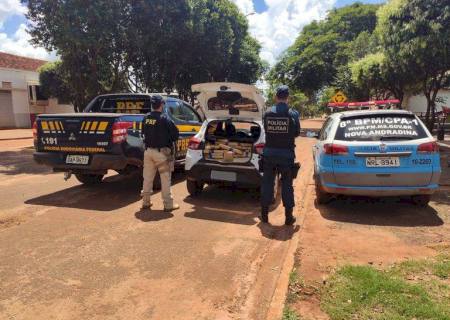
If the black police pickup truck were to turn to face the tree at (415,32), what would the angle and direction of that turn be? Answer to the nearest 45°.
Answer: approximately 45° to its right

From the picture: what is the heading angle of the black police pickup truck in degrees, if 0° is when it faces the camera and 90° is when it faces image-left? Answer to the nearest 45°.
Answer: approximately 225°

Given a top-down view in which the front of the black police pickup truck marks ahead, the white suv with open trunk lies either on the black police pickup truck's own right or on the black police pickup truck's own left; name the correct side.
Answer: on the black police pickup truck's own right

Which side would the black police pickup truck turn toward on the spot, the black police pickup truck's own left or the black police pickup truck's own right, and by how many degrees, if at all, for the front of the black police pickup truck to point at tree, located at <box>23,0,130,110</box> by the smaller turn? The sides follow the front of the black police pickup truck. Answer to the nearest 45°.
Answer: approximately 45° to the black police pickup truck's own left

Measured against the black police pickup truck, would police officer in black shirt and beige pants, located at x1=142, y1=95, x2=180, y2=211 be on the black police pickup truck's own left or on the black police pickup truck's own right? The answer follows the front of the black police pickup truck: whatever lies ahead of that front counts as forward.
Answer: on the black police pickup truck's own right

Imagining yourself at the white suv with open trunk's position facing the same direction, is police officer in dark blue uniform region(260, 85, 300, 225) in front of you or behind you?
behind

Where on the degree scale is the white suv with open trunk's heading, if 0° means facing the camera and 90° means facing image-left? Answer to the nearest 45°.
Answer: approximately 180°

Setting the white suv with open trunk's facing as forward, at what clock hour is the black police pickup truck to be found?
The black police pickup truck is roughly at 9 o'clock from the white suv with open trunk.

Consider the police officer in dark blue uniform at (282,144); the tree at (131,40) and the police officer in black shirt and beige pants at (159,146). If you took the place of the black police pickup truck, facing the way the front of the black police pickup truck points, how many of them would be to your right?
2
